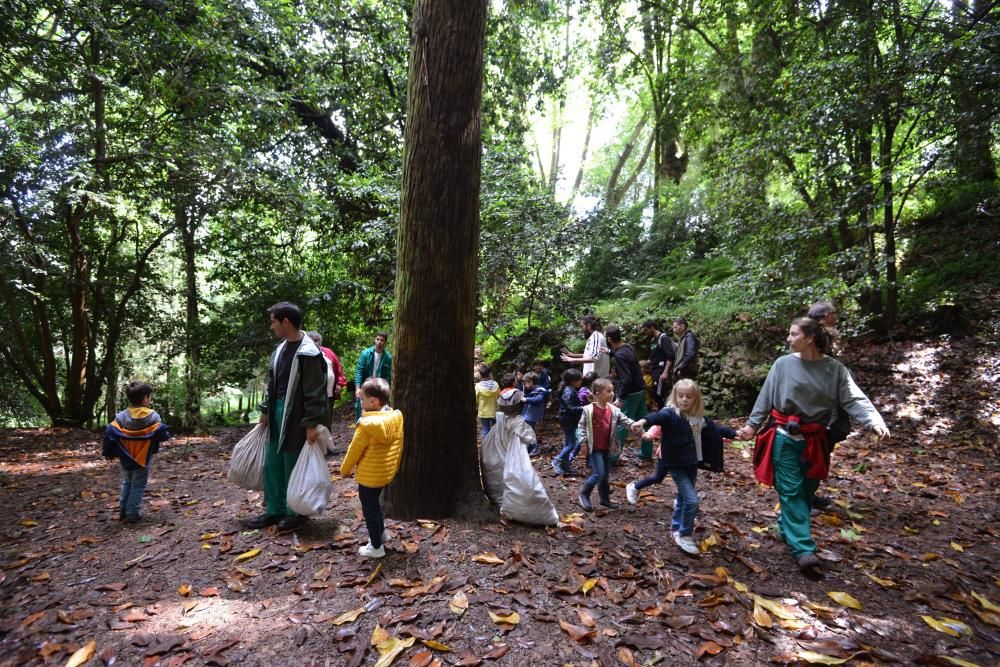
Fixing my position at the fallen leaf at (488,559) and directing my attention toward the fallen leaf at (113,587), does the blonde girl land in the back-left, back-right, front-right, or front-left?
back-right

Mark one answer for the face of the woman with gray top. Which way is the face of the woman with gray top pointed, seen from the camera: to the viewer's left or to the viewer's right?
to the viewer's left

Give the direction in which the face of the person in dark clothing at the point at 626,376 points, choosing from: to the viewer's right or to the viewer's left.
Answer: to the viewer's left

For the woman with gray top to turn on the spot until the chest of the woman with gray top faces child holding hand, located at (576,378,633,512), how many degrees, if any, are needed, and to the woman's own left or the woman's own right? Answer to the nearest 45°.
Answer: approximately 90° to the woman's own right
